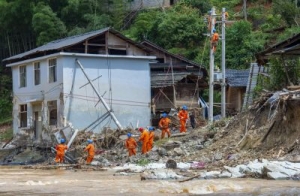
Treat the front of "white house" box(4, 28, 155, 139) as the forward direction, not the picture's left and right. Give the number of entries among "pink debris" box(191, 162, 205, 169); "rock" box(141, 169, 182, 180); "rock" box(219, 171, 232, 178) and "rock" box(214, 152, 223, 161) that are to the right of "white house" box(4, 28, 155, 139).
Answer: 0

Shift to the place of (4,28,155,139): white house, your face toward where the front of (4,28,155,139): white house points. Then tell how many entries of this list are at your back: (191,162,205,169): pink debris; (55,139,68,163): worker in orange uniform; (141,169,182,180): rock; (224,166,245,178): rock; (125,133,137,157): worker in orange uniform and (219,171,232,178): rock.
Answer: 0

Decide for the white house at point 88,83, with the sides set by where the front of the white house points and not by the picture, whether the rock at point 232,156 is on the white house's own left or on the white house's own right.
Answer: on the white house's own left

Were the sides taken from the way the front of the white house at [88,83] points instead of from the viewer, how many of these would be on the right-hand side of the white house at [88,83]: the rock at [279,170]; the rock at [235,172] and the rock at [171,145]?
0

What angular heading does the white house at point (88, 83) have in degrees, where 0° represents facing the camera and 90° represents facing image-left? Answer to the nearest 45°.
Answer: approximately 45°

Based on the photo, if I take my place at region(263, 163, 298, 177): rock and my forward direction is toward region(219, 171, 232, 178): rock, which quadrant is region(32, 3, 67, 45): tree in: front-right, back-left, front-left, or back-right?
front-right

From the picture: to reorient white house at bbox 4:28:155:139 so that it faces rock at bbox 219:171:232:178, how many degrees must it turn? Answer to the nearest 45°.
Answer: approximately 45° to its left

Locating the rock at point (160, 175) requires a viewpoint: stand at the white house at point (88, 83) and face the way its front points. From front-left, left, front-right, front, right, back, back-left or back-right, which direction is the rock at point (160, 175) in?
front-left

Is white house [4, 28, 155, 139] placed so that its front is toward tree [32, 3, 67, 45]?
no

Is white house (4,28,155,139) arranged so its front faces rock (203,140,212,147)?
no

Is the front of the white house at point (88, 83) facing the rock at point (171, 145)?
no

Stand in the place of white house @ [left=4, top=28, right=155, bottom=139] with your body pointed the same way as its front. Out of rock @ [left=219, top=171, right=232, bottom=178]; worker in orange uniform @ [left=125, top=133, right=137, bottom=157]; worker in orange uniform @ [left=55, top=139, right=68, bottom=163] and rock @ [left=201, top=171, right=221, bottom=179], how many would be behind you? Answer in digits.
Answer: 0

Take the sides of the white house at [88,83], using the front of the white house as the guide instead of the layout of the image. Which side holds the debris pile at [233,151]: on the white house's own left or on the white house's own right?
on the white house's own left

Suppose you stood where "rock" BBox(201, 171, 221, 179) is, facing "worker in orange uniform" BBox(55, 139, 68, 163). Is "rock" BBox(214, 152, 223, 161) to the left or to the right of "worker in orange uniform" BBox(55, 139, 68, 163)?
right

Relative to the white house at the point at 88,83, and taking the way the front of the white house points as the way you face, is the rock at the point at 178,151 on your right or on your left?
on your left

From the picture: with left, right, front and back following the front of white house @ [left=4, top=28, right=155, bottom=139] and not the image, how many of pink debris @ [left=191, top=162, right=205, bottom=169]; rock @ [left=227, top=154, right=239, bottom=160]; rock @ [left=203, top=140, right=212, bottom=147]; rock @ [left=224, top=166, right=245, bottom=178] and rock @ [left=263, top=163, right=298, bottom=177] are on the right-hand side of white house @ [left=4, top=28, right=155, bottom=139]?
0

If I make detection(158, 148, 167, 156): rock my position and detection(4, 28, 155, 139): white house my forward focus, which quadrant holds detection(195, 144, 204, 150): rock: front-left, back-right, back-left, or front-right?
back-right

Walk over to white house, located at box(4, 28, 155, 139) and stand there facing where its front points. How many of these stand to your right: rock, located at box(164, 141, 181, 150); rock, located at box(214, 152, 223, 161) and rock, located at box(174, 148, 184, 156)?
0

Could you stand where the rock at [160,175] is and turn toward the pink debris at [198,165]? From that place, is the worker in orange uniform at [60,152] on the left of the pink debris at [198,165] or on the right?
left
